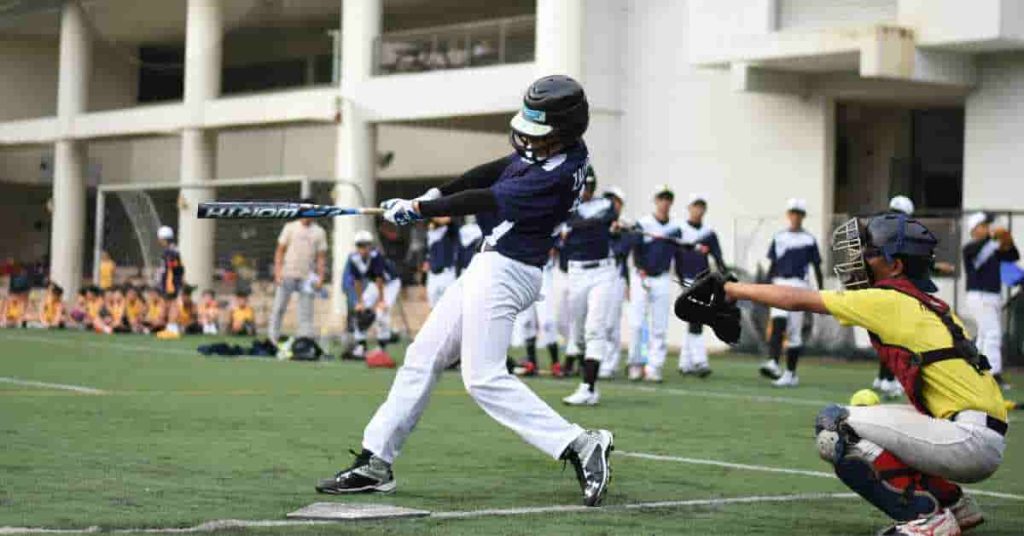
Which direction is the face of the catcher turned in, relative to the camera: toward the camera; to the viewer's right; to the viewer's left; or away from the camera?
to the viewer's left

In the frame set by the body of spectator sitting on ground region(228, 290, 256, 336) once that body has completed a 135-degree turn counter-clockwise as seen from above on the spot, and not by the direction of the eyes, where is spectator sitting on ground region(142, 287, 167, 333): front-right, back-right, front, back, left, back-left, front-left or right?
back-left

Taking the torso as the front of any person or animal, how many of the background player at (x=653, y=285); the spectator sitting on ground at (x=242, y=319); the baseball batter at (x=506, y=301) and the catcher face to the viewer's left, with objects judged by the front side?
2

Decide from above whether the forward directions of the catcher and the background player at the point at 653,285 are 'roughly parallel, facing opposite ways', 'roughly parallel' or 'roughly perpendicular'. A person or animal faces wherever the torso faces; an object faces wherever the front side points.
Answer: roughly perpendicular

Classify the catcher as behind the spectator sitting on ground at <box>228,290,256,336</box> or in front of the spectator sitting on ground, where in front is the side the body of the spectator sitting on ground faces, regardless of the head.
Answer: in front

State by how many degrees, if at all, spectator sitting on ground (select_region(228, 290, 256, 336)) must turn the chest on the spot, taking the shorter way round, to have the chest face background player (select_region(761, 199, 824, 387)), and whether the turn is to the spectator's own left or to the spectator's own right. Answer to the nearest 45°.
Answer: approximately 45° to the spectator's own left

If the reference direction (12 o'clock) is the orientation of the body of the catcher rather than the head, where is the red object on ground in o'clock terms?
The red object on ground is roughly at 2 o'clock from the catcher.

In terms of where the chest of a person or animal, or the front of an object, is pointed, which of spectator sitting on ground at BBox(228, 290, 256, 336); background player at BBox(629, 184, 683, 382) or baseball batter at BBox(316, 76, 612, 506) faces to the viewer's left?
the baseball batter

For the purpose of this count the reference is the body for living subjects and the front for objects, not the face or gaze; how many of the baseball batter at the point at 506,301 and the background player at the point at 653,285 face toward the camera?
1

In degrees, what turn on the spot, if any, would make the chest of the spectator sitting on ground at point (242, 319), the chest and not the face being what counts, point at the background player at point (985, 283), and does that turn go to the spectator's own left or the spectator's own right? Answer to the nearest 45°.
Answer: approximately 45° to the spectator's own left

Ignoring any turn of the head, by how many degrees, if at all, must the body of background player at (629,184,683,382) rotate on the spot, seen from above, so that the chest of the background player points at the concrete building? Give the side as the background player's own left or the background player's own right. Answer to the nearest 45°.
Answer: approximately 180°

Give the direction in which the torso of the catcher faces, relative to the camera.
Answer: to the viewer's left
